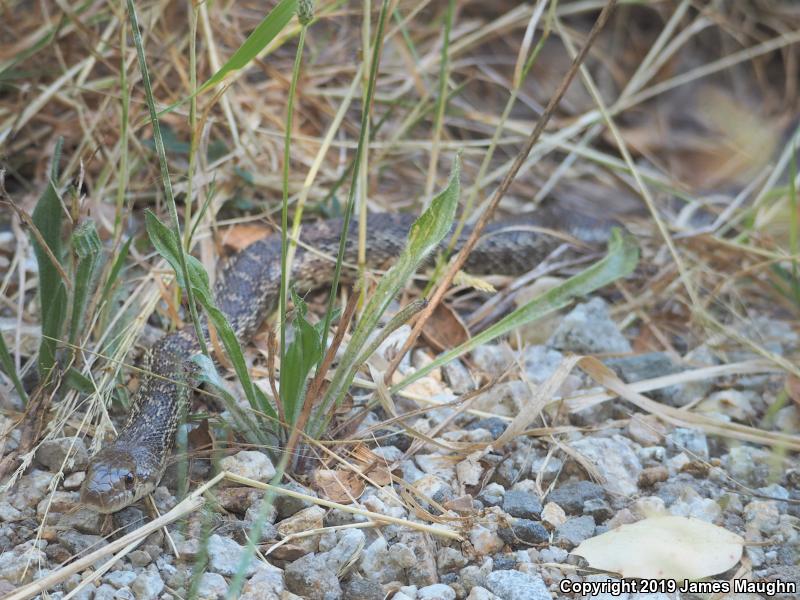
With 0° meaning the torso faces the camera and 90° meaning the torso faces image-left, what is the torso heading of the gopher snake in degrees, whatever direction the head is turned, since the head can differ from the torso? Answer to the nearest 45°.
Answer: approximately 45°

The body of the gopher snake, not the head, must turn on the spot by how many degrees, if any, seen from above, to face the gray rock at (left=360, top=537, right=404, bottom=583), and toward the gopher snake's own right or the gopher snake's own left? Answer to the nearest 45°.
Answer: approximately 45° to the gopher snake's own left

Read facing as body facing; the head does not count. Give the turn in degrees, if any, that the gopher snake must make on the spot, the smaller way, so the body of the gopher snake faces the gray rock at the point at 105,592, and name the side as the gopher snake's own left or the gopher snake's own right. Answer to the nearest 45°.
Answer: approximately 45° to the gopher snake's own left

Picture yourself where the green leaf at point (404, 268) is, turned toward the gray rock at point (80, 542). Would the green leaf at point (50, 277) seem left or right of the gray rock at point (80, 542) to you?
right

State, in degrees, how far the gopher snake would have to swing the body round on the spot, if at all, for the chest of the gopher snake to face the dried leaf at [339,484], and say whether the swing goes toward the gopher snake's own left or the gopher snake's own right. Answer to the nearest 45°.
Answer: approximately 45° to the gopher snake's own left

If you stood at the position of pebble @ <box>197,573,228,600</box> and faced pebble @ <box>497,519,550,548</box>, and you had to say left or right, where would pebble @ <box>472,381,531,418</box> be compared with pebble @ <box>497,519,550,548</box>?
left
